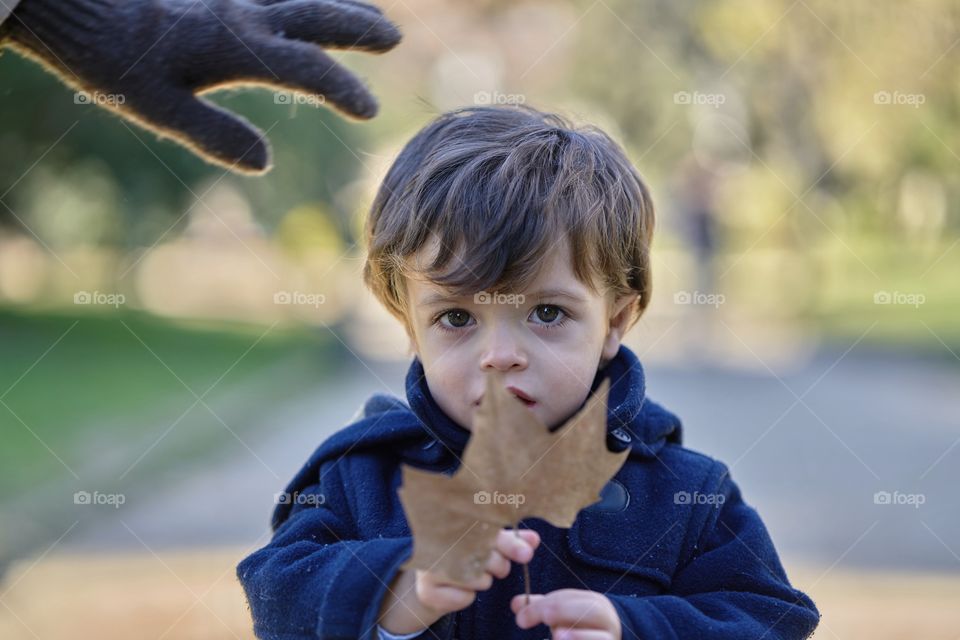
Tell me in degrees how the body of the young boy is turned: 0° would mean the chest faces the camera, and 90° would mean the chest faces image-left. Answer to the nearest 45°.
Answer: approximately 0°
